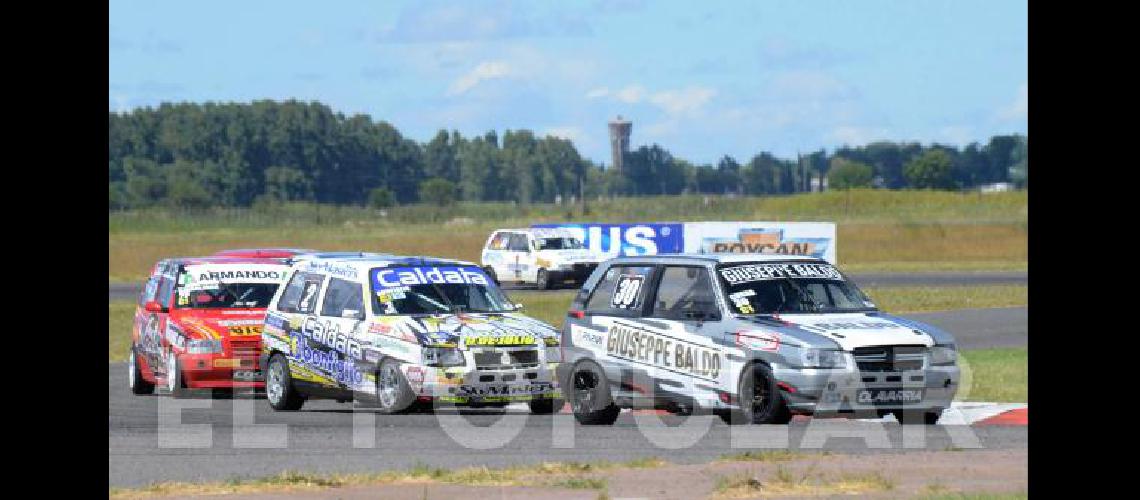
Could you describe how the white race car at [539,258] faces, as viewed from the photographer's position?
facing the viewer and to the right of the viewer

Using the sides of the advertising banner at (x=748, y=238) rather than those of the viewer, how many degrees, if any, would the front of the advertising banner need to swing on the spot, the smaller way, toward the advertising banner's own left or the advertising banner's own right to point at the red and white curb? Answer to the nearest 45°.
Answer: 0° — it already faces it

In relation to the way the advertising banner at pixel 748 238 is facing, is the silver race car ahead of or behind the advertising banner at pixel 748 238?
ahead

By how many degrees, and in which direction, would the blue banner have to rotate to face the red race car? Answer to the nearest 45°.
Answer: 0° — it already faces it

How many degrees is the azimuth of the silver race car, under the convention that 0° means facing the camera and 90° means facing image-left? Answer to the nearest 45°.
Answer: approximately 315°

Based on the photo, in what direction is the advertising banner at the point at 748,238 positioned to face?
toward the camera

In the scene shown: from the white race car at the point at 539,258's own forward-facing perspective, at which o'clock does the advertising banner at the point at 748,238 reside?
The advertising banner is roughly at 11 o'clock from the white race car.

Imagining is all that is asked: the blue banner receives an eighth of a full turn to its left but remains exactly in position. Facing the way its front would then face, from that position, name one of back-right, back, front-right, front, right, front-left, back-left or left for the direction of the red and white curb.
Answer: front-right

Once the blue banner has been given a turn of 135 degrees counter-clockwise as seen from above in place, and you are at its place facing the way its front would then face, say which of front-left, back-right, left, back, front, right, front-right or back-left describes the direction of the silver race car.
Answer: back-right

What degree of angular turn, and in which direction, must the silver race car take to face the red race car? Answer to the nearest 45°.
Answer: approximately 180°
